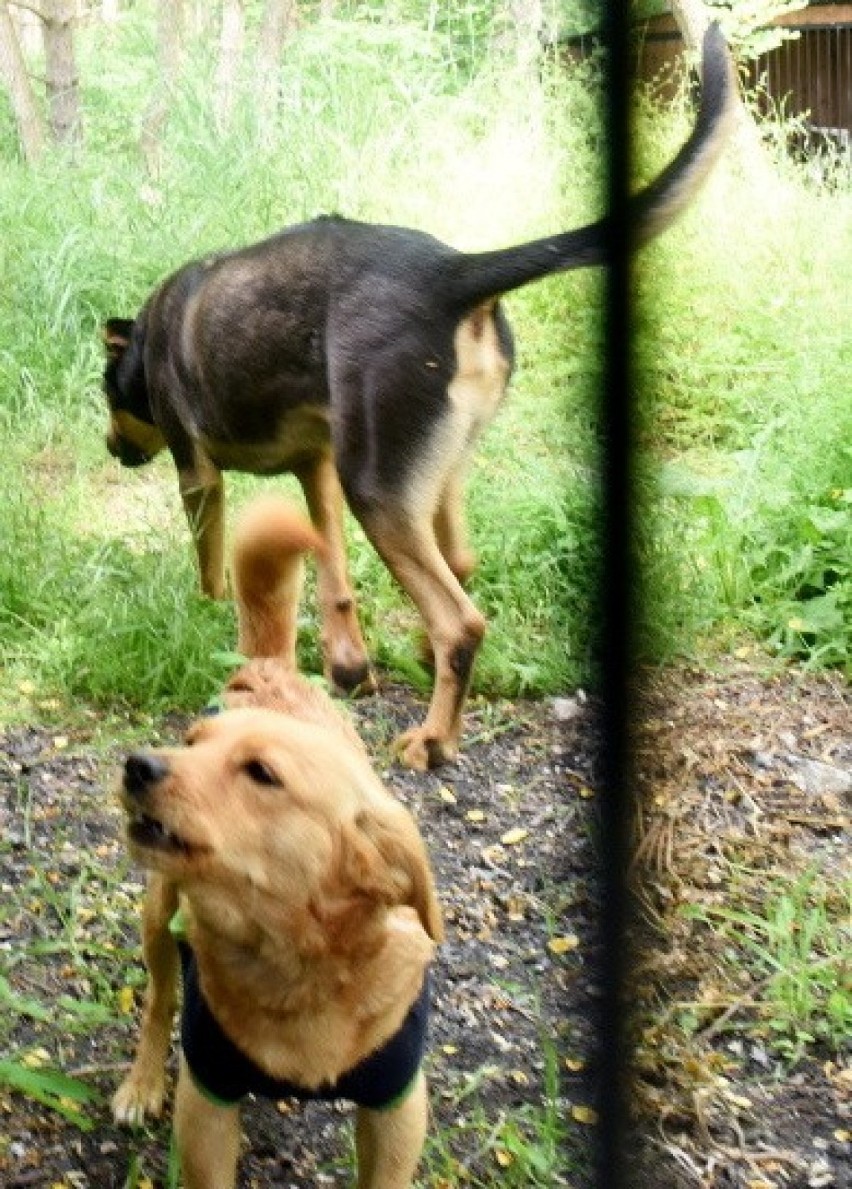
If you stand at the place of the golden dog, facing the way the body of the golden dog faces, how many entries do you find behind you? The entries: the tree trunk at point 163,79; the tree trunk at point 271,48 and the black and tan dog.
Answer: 3

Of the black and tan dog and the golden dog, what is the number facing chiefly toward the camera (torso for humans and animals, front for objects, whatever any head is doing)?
1

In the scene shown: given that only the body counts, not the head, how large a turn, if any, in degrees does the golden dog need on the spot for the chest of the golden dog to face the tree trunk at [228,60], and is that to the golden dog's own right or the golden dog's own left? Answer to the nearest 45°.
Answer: approximately 180°

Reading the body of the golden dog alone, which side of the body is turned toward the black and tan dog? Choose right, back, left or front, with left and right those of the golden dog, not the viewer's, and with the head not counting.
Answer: back

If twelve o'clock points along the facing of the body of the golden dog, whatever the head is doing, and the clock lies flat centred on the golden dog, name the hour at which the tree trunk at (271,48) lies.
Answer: The tree trunk is roughly at 6 o'clock from the golden dog.

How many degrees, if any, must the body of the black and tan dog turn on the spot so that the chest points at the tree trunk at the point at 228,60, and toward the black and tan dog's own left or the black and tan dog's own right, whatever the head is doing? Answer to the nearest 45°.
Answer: approximately 45° to the black and tan dog's own right

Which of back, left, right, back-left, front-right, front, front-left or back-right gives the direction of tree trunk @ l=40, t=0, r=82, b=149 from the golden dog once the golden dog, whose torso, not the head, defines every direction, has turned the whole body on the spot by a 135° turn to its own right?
front-right

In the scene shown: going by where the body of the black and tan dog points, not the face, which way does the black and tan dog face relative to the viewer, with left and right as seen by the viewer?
facing away from the viewer and to the left of the viewer

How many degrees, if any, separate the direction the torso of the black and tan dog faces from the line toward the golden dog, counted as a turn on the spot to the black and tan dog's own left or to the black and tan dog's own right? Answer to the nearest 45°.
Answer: approximately 135° to the black and tan dog's own left

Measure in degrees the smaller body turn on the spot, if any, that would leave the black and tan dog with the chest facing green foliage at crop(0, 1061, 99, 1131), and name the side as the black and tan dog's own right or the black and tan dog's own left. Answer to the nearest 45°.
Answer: approximately 135° to the black and tan dog's own left

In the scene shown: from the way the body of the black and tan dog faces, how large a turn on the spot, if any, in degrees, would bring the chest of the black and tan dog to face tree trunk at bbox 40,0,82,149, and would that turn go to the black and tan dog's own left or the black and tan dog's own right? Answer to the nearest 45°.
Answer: approximately 45° to the black and tan dog's own right

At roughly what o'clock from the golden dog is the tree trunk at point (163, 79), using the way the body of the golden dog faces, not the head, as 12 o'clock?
The tree trunk is roughly at 6 o'clock from the golden dog.
